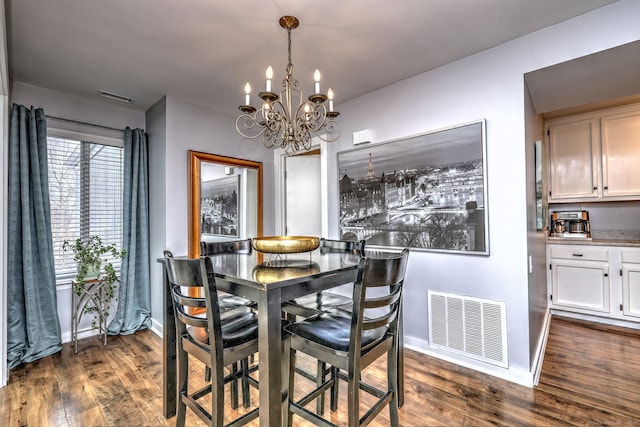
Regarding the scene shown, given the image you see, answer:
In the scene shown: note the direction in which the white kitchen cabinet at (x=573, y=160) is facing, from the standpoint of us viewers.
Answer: facing the viewer

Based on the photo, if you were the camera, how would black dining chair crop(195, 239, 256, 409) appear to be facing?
facing the viewer and to the right of the viewer

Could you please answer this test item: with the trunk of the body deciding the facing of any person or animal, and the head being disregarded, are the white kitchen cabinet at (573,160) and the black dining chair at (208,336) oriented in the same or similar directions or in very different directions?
very different directions

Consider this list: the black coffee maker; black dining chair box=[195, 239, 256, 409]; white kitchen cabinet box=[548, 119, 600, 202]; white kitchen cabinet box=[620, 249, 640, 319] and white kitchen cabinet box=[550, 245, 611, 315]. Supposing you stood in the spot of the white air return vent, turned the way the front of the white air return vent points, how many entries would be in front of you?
1

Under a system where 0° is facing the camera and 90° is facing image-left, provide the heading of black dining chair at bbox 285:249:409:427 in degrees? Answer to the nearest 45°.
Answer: approximately 135°

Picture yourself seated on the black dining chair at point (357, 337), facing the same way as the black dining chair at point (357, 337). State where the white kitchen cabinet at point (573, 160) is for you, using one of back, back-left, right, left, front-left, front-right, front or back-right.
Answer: right

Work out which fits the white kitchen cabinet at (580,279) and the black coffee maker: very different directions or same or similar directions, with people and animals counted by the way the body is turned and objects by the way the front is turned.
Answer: same or similar directions

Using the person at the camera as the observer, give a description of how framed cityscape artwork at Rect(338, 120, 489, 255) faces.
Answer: facing the viewer and to the left of the viewer

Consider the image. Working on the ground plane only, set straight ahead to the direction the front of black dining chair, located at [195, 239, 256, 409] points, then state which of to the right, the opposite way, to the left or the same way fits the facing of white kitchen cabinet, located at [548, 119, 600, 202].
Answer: to the right

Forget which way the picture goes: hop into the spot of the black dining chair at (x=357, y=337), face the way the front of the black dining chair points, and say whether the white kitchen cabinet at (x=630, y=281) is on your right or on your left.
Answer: on your right

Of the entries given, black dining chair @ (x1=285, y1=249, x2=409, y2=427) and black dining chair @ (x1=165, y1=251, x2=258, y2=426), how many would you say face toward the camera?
0

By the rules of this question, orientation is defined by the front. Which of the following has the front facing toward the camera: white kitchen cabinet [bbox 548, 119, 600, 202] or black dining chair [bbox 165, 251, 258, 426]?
the white kitchen cabinet

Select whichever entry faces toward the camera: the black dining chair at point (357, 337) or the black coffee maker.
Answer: the black coffee maker

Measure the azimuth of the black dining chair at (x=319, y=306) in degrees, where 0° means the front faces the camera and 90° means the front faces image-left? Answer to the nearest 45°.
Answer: approximately 45°

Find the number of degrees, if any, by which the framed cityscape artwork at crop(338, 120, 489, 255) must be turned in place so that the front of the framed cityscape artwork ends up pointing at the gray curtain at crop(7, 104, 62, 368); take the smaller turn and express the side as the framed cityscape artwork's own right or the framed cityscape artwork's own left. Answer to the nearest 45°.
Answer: approximately 45° to the framed cityscape artwork's own right
